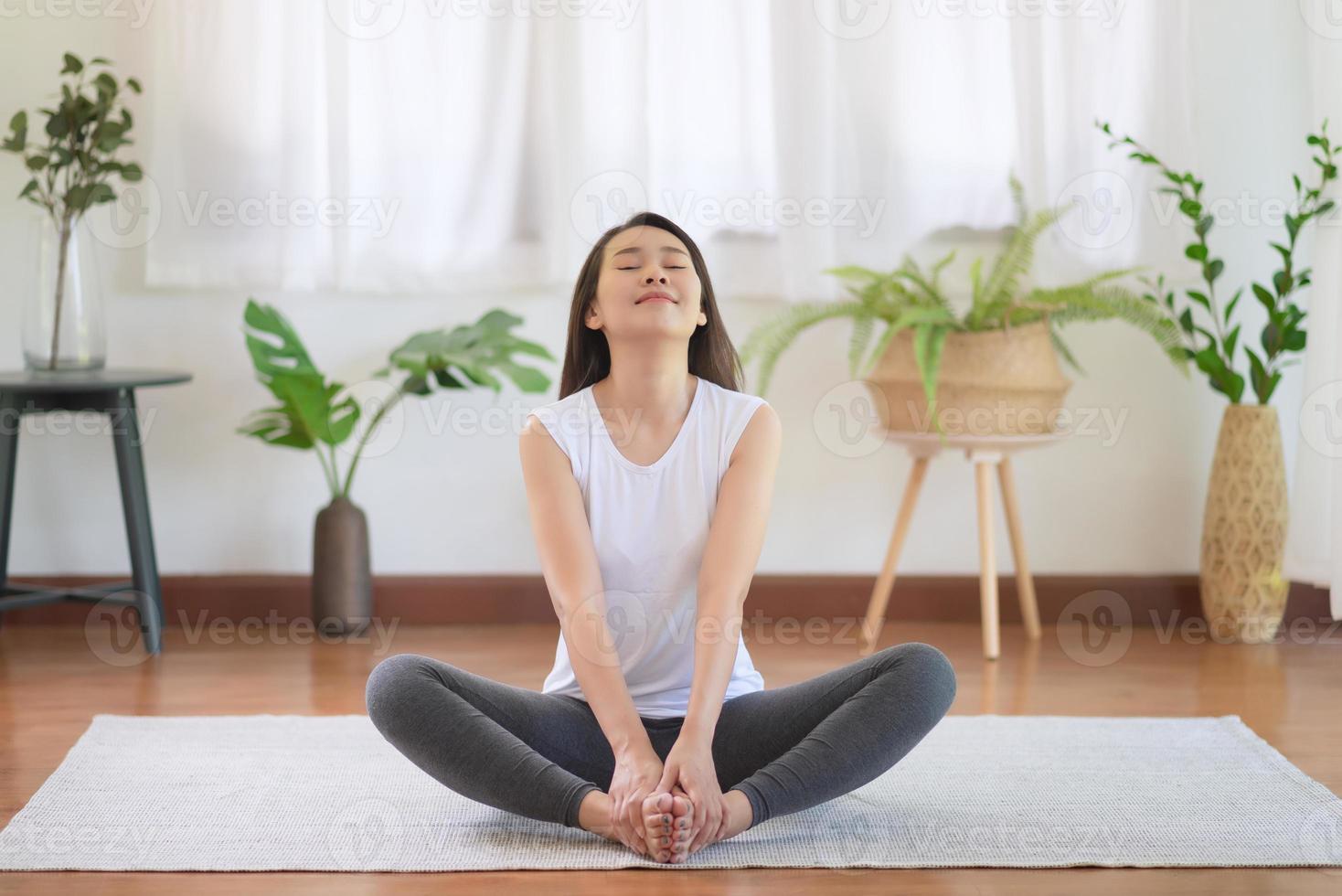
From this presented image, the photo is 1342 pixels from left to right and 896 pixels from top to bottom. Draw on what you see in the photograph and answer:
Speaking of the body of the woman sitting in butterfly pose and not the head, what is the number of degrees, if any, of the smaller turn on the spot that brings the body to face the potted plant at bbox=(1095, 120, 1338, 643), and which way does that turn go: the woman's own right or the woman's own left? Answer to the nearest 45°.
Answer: approximately 135° to the woman's own left

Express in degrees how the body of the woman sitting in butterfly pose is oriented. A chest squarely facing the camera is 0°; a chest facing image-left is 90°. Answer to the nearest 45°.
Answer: approximately 0°

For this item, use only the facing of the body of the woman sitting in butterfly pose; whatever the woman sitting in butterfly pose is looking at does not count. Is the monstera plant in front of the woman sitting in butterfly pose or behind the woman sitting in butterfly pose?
behind

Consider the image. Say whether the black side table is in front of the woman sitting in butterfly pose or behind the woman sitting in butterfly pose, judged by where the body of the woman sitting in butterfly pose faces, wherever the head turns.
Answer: behind

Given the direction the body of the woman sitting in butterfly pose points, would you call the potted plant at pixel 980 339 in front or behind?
behind

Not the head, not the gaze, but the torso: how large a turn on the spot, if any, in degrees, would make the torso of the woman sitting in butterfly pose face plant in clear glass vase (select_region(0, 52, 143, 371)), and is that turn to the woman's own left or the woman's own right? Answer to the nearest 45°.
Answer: approximately 135° to the woman's own right
